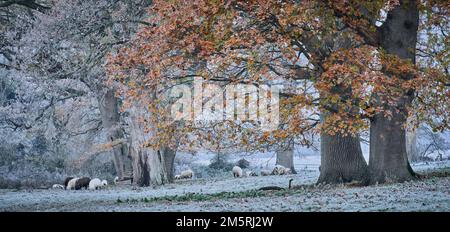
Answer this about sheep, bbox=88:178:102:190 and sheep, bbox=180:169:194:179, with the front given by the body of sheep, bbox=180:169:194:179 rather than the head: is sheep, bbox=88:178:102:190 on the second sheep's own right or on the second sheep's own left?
on the second sheep's own left

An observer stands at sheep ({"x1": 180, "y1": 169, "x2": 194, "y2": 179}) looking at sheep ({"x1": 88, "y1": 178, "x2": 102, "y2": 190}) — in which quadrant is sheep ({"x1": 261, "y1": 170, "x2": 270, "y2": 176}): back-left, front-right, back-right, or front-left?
back-left

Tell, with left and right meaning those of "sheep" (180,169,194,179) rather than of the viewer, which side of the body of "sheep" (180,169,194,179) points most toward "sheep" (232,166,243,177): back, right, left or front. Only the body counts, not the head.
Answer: back

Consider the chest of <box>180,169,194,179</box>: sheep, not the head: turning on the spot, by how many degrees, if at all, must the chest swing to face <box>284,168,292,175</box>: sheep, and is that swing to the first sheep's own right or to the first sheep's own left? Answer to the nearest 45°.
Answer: approximately 180°

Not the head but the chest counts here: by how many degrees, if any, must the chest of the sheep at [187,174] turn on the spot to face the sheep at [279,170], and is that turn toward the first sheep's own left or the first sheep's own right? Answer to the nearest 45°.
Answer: approximately 180°

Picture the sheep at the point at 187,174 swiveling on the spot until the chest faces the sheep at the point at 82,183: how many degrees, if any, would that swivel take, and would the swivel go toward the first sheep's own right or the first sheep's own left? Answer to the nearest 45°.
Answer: approximately 45° to the first sheep's own left

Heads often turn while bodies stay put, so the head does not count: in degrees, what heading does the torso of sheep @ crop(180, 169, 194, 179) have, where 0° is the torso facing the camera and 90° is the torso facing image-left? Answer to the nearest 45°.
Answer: approximately 90°

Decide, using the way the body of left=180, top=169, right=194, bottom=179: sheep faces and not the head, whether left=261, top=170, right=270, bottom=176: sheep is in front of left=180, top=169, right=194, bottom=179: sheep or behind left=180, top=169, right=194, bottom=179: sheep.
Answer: behind
